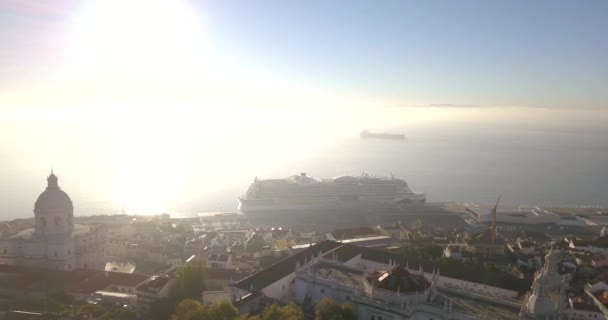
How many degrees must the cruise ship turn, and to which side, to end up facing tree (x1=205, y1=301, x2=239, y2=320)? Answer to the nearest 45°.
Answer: approximately 90° to its right

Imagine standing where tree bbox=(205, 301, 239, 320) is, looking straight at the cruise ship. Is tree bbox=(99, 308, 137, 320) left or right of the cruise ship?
left

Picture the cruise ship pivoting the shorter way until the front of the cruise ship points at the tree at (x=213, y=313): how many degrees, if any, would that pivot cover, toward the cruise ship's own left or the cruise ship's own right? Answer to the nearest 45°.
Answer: approximately 90° to the cruise ship's own right

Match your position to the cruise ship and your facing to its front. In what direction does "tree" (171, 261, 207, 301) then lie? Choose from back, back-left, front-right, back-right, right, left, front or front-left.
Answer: right

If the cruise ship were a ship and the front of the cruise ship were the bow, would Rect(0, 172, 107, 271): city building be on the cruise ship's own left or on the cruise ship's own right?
on the cruise ship's own right

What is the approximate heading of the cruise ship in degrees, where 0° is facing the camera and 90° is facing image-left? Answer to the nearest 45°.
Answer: approximately 270°

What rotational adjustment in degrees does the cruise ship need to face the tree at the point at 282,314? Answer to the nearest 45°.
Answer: approximately 90° to its right

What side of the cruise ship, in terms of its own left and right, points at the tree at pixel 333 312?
right

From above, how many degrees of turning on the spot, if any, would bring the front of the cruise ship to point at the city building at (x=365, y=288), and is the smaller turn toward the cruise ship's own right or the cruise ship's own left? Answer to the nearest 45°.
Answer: approximately 90° to the cruise ship's own right

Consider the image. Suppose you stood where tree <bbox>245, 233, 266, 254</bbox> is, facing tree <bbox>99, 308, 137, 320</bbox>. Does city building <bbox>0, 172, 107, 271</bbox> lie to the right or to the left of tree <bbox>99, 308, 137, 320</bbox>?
right

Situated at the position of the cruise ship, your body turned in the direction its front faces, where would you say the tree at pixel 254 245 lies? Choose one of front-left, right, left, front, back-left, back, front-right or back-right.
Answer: right

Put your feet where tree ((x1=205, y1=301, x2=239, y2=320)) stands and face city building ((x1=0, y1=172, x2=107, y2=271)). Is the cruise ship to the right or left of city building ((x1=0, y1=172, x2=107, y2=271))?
right

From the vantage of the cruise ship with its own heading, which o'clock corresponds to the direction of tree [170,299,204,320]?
The tree is roughly at 3 o'clock from the cruise ship.

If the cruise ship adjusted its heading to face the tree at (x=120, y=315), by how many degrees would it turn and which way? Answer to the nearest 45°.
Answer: approximately 90° to its right
